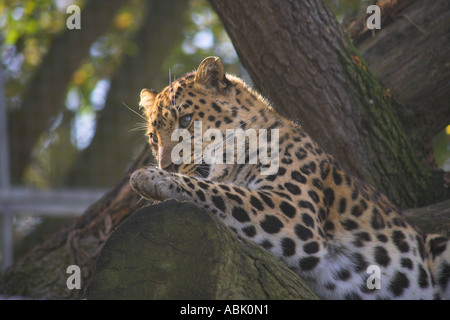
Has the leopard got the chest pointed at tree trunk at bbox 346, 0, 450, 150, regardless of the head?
no

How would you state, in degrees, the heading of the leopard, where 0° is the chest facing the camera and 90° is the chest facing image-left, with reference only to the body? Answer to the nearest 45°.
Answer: approximately 90°

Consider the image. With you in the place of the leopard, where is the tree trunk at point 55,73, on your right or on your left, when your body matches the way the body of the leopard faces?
on your right
